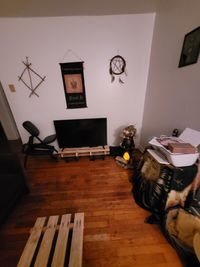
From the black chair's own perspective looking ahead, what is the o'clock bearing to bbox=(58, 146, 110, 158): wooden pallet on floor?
The wooden pallet on floor is roughly at 1 o'clock from the black chair.

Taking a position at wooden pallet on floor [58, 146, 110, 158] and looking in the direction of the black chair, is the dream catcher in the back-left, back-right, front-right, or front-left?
back-right

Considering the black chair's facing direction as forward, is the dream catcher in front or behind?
in front

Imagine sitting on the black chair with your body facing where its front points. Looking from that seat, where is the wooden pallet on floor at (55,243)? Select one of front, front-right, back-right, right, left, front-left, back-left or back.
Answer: right

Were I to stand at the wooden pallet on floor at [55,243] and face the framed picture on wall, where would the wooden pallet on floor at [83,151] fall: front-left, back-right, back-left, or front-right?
front-left

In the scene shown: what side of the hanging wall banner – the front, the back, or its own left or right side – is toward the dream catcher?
left

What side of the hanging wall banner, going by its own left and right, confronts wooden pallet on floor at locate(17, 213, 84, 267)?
front

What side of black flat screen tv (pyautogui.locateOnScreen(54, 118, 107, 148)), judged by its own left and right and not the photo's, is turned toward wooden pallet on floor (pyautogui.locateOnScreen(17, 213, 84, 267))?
front

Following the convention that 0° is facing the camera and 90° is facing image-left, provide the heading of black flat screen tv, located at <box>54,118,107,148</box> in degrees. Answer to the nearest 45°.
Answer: approximately 0°

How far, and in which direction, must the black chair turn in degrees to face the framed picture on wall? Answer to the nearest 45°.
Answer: approximately 45° to its right

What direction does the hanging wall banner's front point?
toward the camera

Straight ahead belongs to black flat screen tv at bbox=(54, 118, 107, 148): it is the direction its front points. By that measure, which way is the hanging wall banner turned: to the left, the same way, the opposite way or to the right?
the same way

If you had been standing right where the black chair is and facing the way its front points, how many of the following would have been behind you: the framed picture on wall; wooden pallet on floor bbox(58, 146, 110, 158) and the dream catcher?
0

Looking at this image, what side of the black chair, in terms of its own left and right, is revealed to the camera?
right

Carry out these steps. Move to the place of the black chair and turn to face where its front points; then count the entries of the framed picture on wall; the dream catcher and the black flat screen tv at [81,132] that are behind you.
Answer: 0

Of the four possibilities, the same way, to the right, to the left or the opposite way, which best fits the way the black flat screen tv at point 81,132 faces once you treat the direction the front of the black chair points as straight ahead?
to the right
